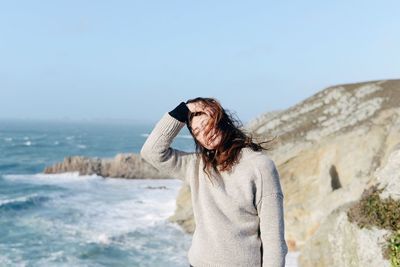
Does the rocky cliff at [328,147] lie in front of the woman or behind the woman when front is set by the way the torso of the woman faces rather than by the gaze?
behind

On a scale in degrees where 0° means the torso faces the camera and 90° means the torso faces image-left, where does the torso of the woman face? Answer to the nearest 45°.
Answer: approximately 45°
